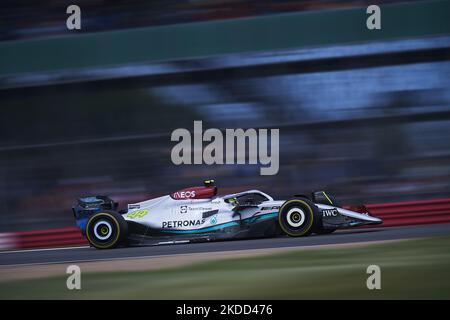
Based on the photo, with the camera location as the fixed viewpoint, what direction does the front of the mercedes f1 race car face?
facing to the right of the viewer
